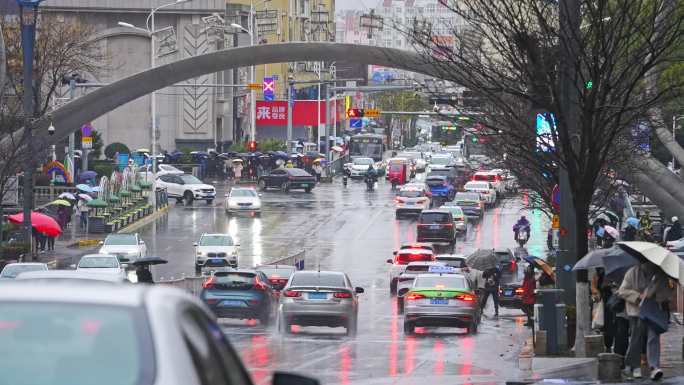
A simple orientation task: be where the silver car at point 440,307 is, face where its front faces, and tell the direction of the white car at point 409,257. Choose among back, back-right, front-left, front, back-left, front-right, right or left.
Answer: front

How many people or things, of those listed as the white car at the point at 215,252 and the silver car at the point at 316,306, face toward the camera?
1

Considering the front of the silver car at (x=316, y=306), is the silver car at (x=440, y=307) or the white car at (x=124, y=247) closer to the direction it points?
the white car

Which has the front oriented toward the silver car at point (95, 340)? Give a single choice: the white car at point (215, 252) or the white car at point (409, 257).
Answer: the white car at point (215, 252)

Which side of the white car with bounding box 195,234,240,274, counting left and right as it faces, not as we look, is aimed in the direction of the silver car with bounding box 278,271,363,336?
front

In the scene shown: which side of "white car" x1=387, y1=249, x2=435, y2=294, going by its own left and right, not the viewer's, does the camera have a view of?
back

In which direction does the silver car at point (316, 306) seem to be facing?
away from the camera

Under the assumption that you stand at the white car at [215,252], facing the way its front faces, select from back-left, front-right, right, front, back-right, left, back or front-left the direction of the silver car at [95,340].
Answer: front

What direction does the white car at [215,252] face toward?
toward the camera

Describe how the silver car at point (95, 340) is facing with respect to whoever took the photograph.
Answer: facing away from the viewer and to the right of the viewer

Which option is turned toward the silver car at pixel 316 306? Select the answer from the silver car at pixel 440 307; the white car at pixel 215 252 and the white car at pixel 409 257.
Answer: the white car at pixel 215 252

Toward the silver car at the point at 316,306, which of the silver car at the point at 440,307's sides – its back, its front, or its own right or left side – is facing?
left

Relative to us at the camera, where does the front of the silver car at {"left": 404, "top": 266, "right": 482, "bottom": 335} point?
facing away from the viewer

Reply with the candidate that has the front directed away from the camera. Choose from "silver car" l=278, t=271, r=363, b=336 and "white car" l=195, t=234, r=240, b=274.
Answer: the silver car

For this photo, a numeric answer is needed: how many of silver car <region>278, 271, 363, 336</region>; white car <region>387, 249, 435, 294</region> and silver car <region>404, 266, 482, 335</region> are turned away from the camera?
3
